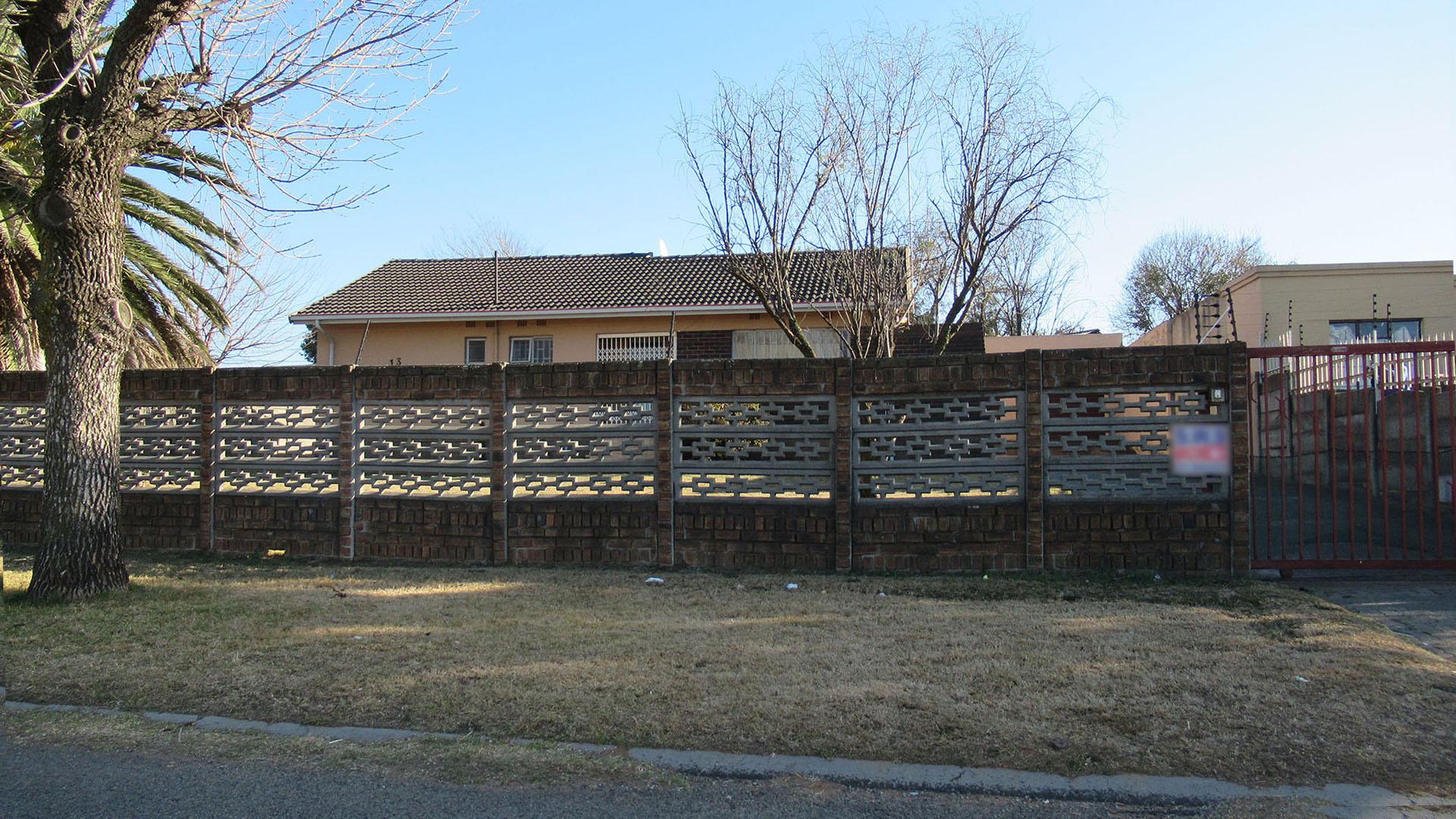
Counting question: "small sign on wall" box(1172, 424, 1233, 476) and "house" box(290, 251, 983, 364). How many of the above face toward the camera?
2

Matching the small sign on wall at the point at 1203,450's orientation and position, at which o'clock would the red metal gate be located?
The red metal gate is roughly at 8 o'clock from the small sign on wall.

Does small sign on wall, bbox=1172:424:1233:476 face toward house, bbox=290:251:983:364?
no

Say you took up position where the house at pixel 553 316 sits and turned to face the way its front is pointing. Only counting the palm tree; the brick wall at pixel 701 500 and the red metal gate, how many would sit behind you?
0

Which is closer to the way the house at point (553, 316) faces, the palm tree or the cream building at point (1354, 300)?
the palm tree

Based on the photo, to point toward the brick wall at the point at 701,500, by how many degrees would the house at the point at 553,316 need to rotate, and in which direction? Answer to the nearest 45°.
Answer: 0° — it already faces it

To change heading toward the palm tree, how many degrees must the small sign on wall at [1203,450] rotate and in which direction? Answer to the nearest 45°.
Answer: approximately 90° to its right

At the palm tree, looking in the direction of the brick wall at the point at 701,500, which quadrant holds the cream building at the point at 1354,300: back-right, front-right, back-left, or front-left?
front-left

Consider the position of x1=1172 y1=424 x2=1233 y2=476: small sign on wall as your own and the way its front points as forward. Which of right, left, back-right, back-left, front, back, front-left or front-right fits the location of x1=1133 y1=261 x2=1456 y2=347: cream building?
back

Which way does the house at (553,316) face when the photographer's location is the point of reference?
facing the viewer

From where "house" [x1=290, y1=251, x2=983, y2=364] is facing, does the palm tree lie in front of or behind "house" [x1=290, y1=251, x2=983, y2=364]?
in front

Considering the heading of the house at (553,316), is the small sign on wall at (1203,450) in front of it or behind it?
in front
